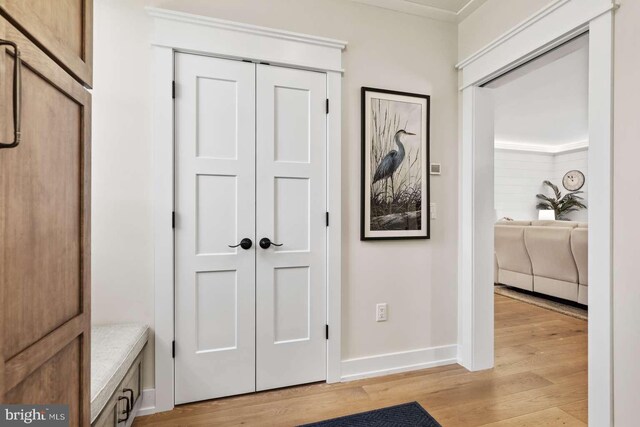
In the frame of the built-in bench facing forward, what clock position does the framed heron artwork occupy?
The framed heron artwork is roughly at 12 o'clock from the built-in bench.

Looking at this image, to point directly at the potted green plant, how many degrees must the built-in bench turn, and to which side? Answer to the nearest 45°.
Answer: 0° — it already faces it

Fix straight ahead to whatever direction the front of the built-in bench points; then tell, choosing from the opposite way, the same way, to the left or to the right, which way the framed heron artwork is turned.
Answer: to the right

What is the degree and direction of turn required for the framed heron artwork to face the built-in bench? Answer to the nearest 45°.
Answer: approximately 90° to its right

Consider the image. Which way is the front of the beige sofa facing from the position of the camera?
facing away from the viewer and to the right of the viewer

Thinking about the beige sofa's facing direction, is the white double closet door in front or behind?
behind

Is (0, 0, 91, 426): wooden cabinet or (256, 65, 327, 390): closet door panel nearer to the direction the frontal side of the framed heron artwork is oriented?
the wooden cabinet

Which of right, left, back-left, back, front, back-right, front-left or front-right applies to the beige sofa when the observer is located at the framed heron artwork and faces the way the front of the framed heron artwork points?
left

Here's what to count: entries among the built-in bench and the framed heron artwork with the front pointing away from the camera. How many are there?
0

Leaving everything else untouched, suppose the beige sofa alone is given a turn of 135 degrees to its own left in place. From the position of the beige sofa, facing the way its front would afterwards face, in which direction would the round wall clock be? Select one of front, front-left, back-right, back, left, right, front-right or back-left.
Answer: right

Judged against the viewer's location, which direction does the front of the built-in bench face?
facing to the right of the viewer

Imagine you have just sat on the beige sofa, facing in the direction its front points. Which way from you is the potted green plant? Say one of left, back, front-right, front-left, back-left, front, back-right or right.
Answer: front-left

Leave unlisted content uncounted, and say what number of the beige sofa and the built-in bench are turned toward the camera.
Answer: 0

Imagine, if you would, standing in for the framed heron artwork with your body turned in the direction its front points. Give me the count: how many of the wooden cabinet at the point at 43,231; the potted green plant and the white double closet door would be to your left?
1

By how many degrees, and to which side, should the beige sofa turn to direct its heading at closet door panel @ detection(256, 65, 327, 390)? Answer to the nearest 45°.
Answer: approximately 180°
